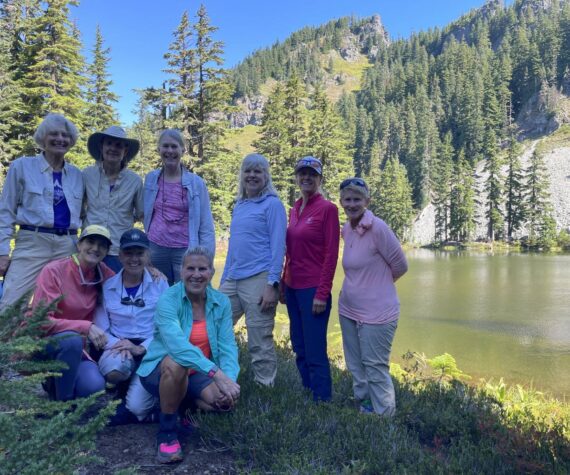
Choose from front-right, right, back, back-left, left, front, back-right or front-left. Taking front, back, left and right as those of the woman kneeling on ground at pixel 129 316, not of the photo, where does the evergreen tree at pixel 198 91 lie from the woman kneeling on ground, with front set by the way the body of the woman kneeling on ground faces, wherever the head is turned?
back

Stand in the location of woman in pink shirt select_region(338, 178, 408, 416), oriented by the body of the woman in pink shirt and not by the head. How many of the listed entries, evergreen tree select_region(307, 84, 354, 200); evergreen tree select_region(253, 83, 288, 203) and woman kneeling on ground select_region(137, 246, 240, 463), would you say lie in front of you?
1

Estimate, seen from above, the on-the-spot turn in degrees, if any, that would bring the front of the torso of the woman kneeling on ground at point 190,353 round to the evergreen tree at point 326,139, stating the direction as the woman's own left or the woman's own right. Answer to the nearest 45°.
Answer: approximately 180°

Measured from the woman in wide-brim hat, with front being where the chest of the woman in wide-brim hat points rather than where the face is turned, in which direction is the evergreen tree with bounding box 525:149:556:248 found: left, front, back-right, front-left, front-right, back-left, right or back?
back-left

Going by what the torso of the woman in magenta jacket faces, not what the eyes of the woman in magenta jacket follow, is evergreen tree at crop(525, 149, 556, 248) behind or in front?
behind

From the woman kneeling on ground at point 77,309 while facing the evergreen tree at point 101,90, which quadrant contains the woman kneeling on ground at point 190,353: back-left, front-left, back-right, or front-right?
back-right

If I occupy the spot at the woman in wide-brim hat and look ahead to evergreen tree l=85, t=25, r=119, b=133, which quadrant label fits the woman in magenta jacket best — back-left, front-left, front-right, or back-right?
back-right

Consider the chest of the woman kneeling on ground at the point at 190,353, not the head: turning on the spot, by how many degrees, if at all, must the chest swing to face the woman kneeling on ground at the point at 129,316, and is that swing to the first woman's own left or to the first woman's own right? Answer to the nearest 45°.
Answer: approximately 135° to the first woman's own right

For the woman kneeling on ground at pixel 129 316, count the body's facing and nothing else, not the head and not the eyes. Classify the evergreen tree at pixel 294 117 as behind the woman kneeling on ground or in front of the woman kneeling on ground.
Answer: behind

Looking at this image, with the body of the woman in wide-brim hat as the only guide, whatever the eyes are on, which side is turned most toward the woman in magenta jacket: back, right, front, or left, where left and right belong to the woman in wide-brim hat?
left

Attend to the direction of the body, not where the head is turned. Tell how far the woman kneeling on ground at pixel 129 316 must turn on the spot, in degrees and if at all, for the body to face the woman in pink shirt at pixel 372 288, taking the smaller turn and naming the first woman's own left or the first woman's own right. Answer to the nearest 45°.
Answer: approximately 90° to the first woman's own left

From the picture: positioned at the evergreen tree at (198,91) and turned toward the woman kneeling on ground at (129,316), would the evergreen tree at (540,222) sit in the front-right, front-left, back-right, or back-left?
back-left

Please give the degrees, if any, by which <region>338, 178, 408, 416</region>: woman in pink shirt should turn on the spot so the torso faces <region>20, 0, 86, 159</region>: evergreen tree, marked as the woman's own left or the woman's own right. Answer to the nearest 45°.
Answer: approximately 90° to the woman's own right
